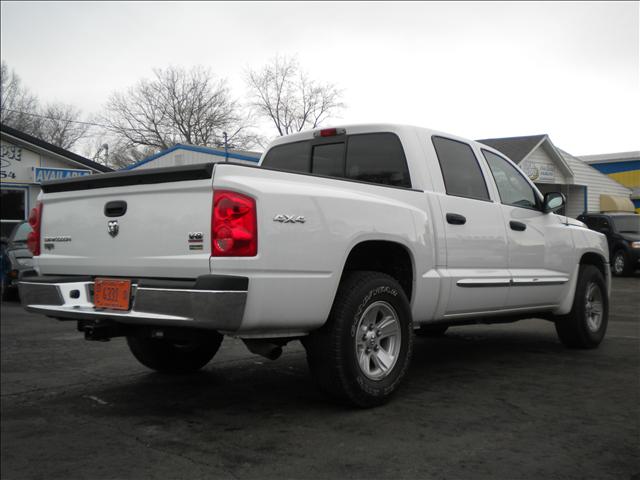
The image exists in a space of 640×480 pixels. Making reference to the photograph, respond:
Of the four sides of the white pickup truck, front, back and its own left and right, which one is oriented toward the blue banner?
left

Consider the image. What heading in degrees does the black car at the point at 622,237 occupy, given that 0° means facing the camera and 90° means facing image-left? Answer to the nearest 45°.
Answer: approximately 315°

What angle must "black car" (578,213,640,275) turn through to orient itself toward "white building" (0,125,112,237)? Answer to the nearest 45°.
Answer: approximately 135° to its right

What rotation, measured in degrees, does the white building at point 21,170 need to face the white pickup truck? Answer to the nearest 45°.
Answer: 0° — it already faces it

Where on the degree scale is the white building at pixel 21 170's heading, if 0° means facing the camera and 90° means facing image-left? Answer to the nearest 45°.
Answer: approximately 0°

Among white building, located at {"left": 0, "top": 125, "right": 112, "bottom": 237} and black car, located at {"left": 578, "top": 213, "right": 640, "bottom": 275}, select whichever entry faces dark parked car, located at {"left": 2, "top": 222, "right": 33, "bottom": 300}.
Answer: the white building

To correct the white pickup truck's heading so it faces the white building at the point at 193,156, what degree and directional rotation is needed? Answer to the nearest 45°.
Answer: approximately 45° to its left

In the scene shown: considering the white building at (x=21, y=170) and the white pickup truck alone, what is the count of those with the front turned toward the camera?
1

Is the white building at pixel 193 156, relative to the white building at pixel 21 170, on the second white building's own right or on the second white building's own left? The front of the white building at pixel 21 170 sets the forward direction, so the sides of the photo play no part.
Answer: on the second white building's own left

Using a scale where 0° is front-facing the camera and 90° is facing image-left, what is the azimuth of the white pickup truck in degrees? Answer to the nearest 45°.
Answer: approximately 225°

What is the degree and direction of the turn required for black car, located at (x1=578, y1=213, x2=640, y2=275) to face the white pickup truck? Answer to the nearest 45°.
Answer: approximately 45° to its right

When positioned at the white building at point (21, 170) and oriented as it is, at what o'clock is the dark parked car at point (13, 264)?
The dark parked car is roughly at 12 o'clock from the white building.
